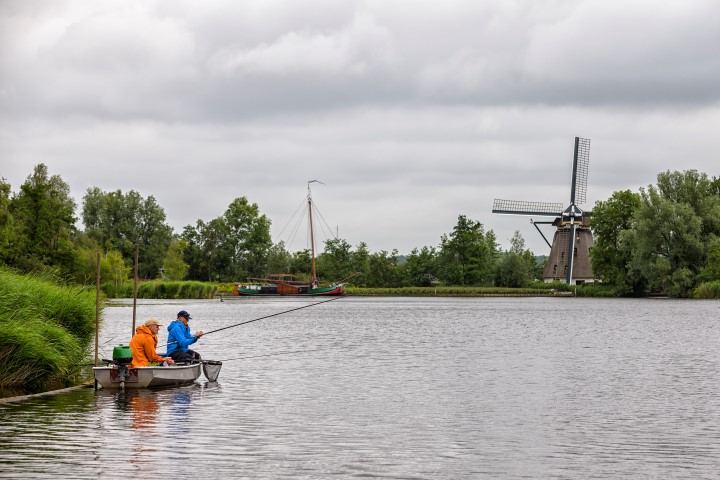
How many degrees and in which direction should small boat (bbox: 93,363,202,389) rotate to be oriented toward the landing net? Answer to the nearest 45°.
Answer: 0° — it already faces it

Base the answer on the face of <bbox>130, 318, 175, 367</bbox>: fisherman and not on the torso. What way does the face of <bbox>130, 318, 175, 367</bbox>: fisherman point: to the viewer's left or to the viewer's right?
to the viewer's right

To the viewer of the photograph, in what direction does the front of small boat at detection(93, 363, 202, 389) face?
facing away from the viewer and to the right of the viewer

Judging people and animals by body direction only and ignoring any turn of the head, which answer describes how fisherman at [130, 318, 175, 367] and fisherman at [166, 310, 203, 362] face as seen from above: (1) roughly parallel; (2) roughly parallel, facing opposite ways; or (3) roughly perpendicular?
roughly parallel

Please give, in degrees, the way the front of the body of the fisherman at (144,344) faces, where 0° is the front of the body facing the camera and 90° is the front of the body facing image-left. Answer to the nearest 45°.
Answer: approximately 270°

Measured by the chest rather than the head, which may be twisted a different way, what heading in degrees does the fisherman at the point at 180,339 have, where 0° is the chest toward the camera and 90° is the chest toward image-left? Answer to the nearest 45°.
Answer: approximately 270°

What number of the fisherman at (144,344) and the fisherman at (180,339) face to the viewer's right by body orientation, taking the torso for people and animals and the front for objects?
2
